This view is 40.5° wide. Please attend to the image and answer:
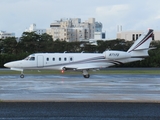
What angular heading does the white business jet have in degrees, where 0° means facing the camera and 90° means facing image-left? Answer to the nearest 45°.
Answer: approximately 90°
